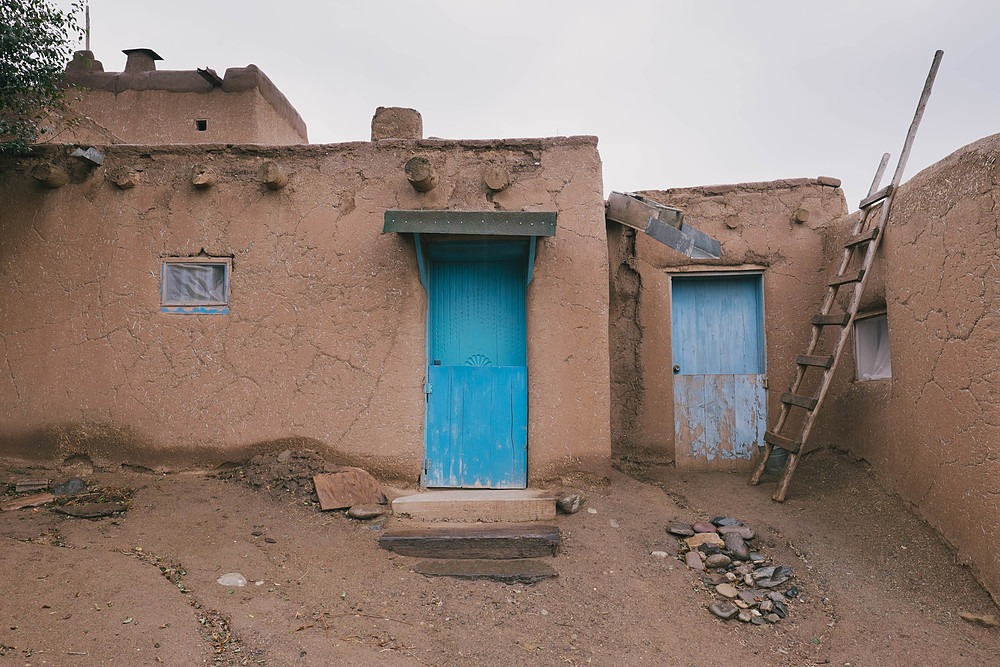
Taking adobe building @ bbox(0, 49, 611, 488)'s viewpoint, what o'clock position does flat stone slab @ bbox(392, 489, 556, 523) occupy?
The flat stone slab is roughly at 10 o'clock from the adobe building.

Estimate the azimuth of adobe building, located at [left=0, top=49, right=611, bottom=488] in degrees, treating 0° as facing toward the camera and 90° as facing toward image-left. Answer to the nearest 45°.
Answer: approximately 0°

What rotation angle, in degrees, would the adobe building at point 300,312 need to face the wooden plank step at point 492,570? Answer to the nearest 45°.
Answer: approximately 45° to its left

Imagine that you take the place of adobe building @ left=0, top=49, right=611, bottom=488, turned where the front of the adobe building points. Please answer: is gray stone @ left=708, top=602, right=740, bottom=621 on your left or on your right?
on your left

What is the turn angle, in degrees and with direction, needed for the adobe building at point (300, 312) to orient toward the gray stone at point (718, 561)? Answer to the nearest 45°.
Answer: approximately 45° to its left

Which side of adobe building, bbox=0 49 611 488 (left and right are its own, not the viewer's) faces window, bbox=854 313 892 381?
left
